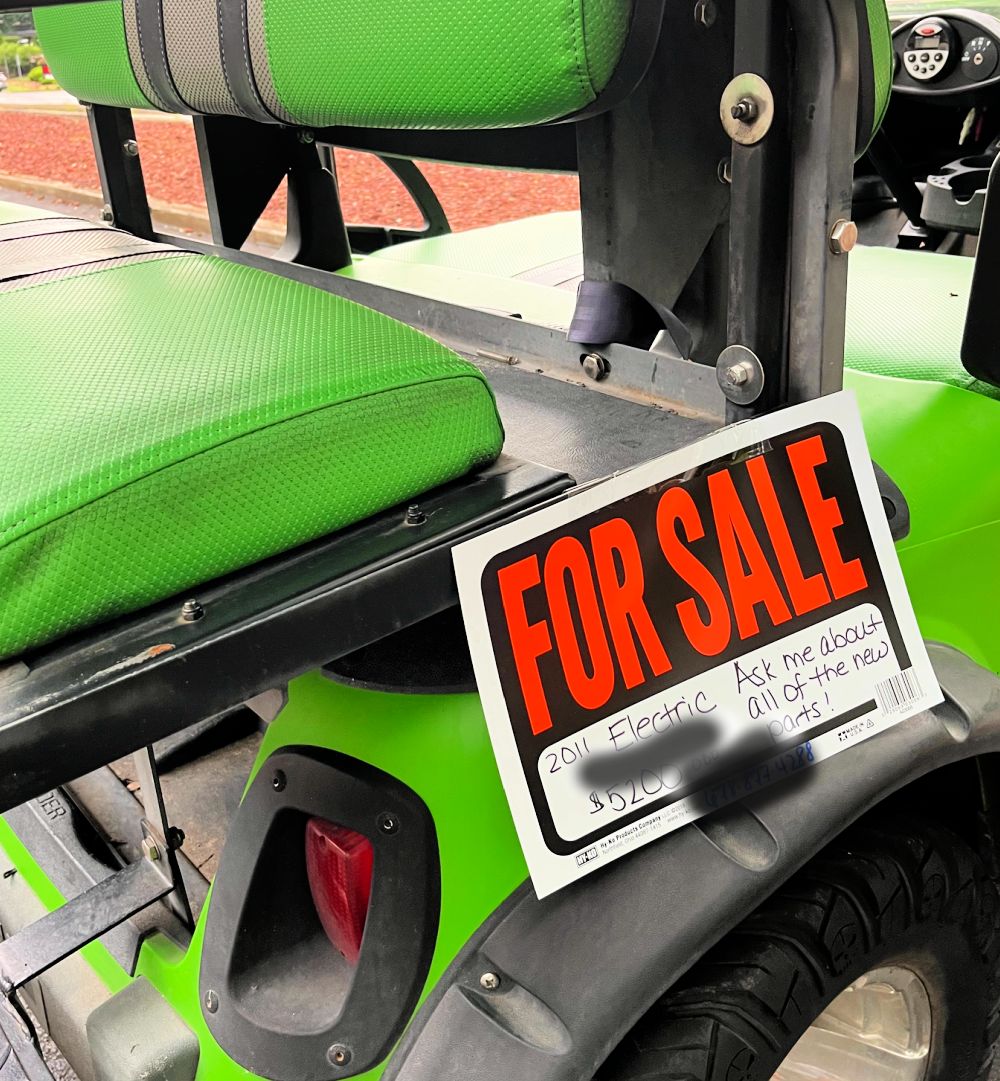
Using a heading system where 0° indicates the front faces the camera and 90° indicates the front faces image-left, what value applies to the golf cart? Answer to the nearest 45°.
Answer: approximately 225°

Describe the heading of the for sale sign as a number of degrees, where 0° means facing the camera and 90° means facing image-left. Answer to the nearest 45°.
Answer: approximately 0°
